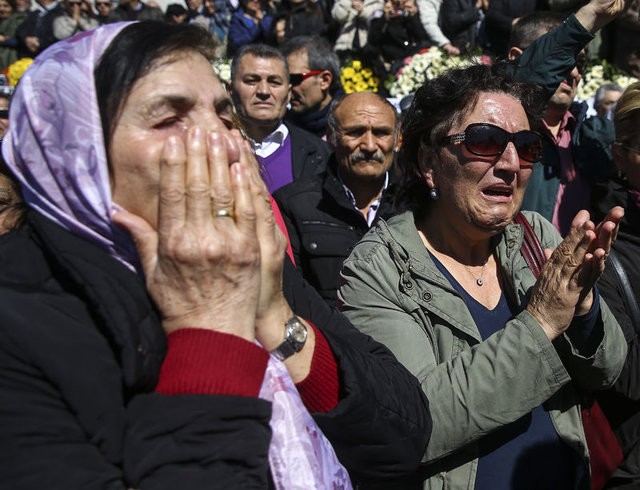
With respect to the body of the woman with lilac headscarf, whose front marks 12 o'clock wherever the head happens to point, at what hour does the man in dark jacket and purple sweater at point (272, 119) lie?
The man in dark jacket and purple sweater is roughly at 8 o'clock from the woman with lilac headscarf.

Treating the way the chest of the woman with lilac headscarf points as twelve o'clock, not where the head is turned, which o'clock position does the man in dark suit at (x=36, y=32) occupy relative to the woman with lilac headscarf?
The man in dark suit is roughly at 7 o'clock from the woman with lilac headscarf.

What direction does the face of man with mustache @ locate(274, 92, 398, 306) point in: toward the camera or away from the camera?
toward the camera

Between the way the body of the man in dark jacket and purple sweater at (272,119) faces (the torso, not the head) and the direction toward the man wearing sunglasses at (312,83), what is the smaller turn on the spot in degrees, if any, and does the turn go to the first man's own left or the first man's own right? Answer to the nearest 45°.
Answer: approximately 180°

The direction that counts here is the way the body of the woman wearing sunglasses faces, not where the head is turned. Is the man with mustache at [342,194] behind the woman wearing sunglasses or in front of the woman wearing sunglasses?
behind

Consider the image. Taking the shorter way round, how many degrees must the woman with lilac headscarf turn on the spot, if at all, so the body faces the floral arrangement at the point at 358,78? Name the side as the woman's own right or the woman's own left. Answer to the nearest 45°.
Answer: approximately 135° to the woman's own left

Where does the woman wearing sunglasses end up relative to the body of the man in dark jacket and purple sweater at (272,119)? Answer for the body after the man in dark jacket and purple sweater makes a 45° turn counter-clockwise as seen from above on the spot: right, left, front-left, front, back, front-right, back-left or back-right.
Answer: front-right

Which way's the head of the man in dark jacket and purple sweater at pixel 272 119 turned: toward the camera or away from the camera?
toward the camera

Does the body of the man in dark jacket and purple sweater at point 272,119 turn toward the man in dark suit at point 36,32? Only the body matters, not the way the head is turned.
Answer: no

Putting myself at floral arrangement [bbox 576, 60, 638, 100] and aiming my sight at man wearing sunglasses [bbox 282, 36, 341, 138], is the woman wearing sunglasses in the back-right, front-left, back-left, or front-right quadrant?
front-left

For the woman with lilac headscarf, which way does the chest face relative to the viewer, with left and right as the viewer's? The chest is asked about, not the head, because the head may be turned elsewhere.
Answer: facing the viewer and to the right of the viewer

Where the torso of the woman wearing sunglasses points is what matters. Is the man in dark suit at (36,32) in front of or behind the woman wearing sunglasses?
behind

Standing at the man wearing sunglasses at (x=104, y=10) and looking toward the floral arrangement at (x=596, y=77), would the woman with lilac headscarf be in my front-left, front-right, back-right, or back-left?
front-right

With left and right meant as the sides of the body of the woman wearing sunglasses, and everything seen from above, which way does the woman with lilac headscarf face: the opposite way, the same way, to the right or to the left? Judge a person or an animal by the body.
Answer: the same way

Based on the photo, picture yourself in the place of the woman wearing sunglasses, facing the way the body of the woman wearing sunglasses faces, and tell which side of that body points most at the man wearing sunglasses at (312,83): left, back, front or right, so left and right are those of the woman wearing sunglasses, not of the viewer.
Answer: back

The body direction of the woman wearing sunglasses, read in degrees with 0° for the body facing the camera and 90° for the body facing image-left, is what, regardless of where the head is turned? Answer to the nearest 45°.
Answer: approximately 315°

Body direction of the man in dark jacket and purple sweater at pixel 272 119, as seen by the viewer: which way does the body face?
toward the camera

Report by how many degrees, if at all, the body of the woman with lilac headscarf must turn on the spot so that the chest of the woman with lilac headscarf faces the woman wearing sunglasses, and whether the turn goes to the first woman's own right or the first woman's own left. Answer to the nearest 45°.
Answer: approximately 90° to the first woman's own left
